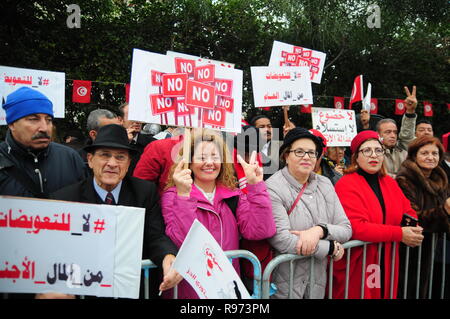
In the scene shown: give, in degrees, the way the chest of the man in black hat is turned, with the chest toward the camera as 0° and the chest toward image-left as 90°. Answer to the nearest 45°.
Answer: approximately 0°

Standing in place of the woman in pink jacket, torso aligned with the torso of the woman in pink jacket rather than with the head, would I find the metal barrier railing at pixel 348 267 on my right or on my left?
on my left

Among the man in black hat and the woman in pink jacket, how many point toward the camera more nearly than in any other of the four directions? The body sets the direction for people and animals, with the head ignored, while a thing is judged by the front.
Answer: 2

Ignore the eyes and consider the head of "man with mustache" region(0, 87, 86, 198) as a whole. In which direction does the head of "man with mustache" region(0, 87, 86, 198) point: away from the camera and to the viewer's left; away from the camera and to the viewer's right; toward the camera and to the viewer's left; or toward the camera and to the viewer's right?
toward the camera and to the viewer's right

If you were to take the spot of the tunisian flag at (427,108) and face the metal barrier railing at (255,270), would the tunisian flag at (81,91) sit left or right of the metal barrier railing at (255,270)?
right
